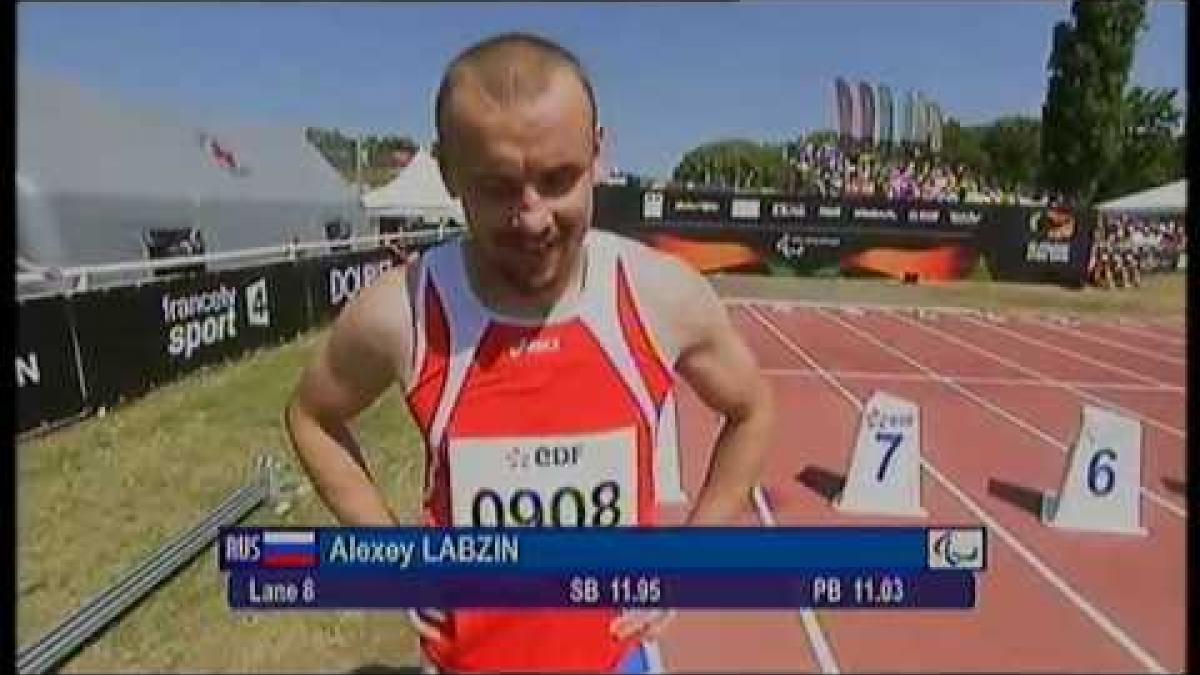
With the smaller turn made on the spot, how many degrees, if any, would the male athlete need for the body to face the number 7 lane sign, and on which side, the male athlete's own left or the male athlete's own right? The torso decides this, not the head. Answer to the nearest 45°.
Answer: approximately 135° to the male athlete's own left

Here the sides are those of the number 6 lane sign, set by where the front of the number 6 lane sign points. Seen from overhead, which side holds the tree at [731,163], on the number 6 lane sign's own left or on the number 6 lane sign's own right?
on the number 6 lane sign's own right

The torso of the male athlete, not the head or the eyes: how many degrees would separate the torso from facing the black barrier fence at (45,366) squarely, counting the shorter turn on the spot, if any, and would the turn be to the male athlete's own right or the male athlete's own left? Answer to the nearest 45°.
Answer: approximately 135° to the male athlete's own right

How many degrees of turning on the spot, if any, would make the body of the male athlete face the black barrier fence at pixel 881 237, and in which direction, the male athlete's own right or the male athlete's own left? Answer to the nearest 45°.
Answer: approximately 135° to the male athlete's own left
